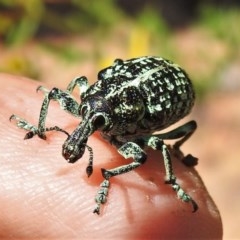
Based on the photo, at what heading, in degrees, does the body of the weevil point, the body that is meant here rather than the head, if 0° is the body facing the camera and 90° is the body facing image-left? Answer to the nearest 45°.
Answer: approximately 45°
